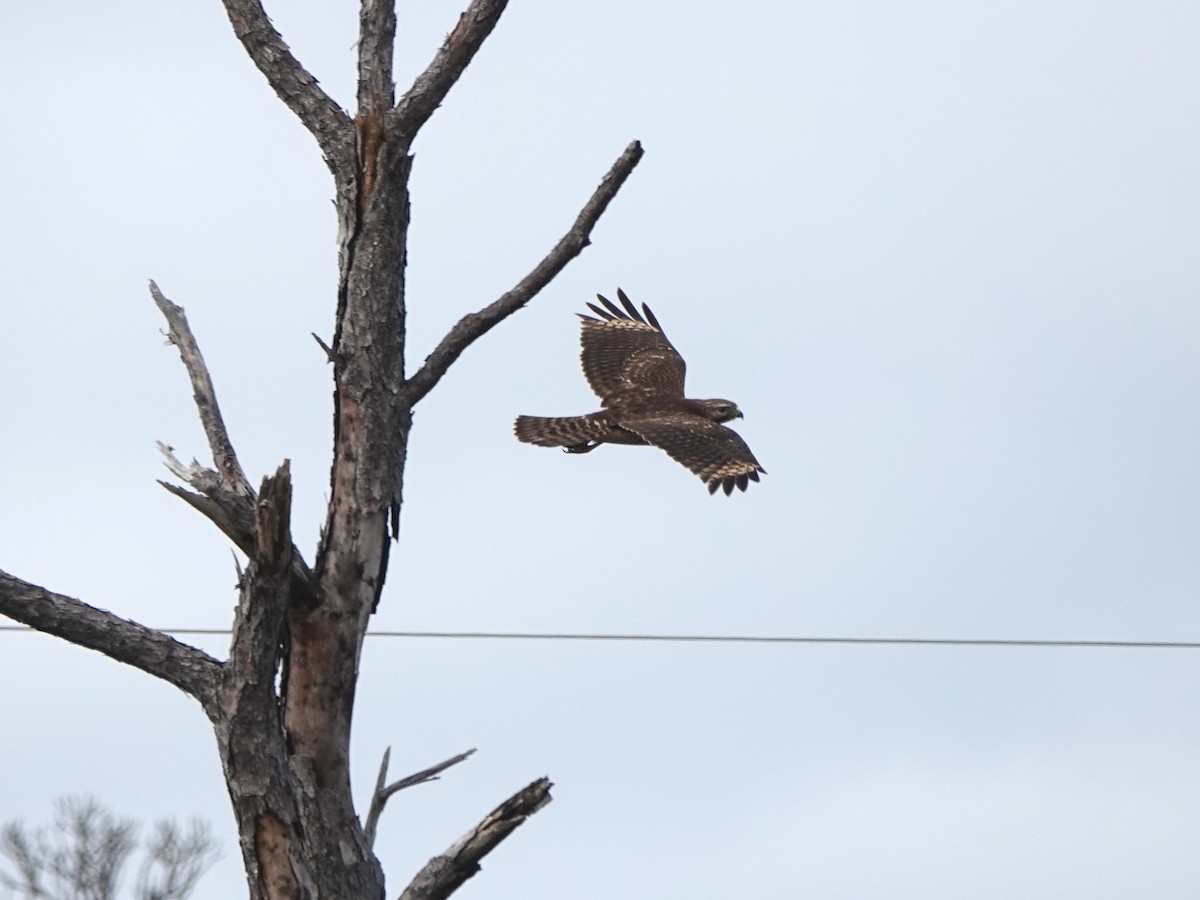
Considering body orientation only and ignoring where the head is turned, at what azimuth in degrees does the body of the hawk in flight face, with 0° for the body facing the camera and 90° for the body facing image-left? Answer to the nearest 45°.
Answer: approximately 270°
